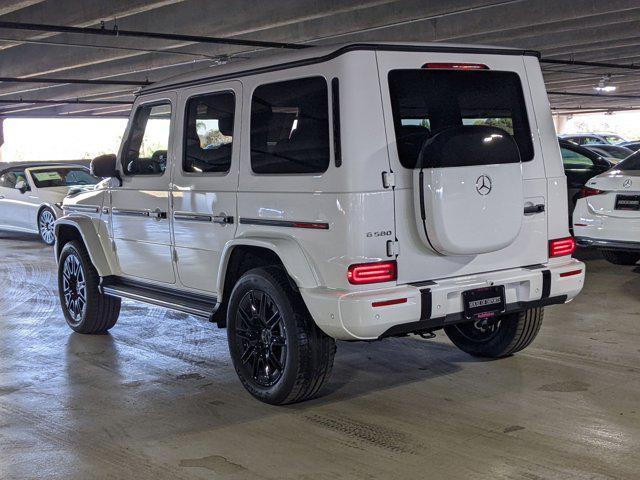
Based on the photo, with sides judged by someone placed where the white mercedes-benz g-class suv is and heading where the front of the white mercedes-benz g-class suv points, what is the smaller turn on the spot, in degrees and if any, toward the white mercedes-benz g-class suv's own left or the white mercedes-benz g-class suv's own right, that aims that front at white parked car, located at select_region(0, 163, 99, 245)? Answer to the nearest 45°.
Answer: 0° — it already faces it

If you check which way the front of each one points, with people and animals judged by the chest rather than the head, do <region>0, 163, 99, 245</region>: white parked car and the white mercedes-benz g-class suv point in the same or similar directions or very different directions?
very different directions

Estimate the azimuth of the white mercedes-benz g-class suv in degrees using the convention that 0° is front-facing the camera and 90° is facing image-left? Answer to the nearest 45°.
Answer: approximately 135°

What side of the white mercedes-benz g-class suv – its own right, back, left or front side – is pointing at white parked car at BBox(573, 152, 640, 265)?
right
